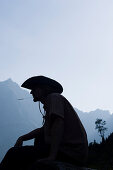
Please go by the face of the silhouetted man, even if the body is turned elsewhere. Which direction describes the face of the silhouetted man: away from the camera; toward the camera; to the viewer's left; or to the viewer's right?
to the viewer's left

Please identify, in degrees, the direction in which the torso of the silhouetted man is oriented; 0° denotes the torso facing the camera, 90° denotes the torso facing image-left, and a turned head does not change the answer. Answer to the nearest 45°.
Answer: approximately 90°
